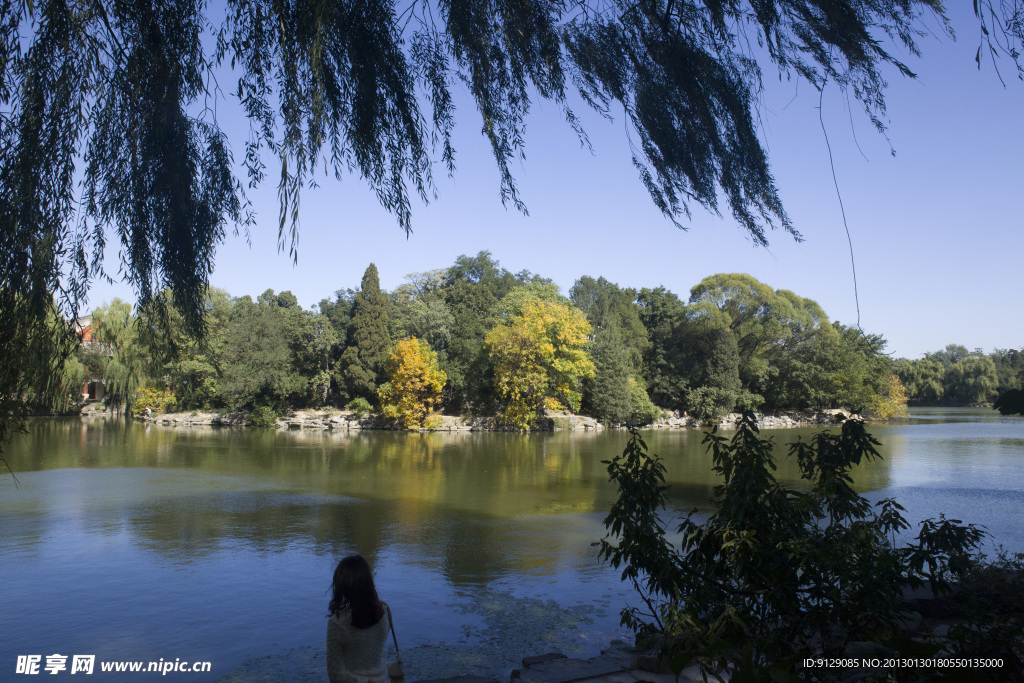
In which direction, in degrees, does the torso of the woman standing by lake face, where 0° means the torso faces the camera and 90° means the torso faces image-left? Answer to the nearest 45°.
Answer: approximately 180°

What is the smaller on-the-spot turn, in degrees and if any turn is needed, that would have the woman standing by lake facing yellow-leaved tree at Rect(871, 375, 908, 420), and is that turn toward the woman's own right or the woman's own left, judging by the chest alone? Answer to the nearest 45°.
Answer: approximately 45° to the woman's own right

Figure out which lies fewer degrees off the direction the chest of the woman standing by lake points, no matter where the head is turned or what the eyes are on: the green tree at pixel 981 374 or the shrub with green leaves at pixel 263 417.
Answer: the shrub with green leaves

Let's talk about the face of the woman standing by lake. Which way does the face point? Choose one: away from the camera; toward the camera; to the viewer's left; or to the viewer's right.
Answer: away from the camera

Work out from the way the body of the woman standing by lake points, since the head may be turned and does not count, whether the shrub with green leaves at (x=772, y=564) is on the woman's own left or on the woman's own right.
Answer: on the woman's own right

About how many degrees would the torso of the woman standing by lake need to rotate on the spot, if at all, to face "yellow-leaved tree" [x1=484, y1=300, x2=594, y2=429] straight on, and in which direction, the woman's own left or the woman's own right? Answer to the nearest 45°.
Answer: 0° — they already face it

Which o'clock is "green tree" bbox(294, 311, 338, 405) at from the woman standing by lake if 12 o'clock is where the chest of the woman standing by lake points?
The green tree is roughly at 12 o'clock from the woman standing by lake.

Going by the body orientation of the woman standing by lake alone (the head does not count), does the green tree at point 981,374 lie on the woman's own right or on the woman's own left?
on the woman's own right
